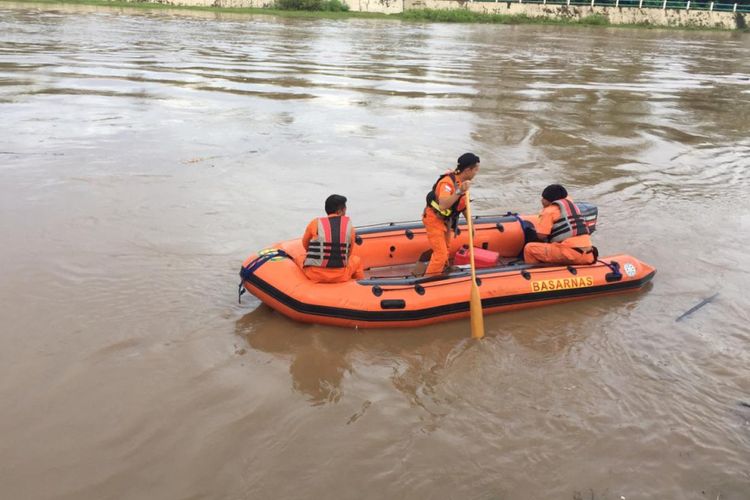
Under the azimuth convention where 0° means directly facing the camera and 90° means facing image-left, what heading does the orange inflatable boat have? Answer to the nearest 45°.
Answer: approximately 90°

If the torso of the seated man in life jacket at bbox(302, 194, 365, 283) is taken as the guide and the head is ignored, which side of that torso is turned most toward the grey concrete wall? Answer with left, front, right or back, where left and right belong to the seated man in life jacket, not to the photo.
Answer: front

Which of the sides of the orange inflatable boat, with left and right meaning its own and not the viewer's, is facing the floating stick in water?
back

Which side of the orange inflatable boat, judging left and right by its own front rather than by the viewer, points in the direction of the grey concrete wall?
right

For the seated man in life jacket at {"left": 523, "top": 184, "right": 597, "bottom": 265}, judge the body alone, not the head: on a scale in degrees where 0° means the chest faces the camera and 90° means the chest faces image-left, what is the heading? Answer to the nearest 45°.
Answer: approximately 135°

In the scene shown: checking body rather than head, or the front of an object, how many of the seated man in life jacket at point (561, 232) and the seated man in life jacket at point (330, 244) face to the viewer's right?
0

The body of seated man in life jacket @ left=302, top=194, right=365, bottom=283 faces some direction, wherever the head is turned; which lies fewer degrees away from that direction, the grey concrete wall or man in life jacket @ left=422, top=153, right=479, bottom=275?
the grey concrete wall

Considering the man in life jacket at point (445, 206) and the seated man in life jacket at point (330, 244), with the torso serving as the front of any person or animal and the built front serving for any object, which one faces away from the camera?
the seated man in life jacket at point (330, 244)

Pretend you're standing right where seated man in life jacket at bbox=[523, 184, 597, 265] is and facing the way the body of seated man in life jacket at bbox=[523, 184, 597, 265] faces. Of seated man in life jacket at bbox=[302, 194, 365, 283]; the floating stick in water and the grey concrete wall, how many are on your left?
1

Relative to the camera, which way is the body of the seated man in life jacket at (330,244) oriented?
away from the camera

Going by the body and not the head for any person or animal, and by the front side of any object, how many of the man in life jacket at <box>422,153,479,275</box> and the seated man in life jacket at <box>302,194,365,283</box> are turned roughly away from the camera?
1
